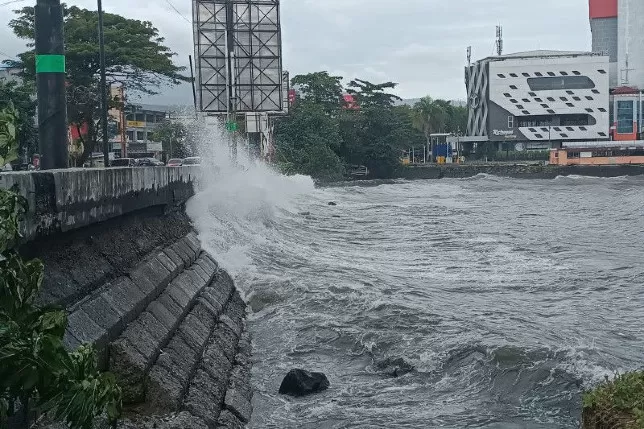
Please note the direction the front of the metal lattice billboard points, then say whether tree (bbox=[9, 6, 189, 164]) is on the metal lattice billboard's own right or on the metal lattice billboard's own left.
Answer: on the metal lattice billboard's own left

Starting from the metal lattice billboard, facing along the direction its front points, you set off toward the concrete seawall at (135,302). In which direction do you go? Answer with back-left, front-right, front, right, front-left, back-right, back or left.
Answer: back

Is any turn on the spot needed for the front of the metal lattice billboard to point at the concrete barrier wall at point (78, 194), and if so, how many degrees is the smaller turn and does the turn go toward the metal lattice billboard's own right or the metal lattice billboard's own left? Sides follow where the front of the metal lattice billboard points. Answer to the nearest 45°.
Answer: approximately 180°

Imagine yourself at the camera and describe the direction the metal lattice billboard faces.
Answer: facing away from the viewer

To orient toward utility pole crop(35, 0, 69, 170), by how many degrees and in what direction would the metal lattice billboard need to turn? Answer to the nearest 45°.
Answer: approximately 180°

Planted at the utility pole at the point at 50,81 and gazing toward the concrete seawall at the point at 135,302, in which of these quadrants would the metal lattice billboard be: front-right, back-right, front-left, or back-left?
back-left

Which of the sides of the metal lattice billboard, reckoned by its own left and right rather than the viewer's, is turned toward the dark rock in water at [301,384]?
back

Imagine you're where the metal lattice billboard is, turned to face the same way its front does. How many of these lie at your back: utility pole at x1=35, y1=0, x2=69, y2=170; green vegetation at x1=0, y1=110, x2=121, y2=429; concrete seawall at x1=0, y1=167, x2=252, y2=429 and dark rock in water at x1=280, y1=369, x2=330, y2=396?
4

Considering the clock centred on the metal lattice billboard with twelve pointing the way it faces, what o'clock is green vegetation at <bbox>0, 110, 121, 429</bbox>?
The green vegetation is roughly at 6 o'clock from the metal lattice billboard.

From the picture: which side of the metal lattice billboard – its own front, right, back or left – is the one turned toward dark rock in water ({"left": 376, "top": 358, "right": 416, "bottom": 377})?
back

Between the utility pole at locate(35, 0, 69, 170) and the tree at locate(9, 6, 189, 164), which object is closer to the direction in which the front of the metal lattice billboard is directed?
the tree
